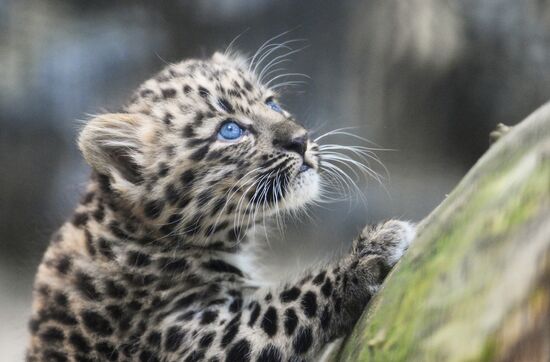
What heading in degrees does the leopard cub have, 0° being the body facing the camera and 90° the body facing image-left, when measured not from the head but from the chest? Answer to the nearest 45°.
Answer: approximately 270°

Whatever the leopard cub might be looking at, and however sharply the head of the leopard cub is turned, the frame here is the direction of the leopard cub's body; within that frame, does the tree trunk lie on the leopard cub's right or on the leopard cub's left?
on the leopard cub's right
